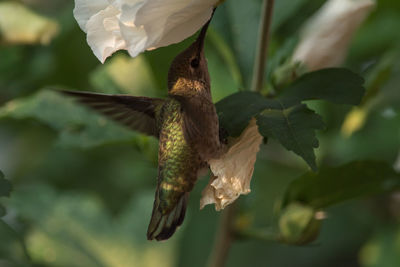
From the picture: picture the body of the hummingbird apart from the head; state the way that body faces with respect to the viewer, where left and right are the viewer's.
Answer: facing away from the viewer and to the right of the viewer

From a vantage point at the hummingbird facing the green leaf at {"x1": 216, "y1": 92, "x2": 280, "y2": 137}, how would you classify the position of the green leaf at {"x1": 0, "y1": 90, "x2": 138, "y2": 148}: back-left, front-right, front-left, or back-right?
back-left
